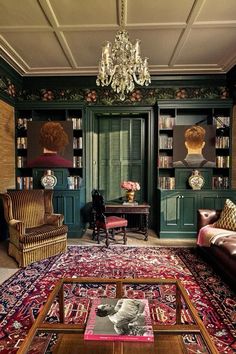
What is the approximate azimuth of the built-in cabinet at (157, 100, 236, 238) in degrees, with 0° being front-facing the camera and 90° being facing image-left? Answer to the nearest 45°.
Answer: approximately 0°

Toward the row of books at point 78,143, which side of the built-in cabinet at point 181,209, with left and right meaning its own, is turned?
right

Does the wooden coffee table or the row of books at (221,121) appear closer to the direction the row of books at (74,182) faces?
the wooden coffee table

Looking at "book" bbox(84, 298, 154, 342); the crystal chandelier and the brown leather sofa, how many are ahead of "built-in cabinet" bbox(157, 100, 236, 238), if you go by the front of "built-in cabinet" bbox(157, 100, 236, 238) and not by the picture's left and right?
3
